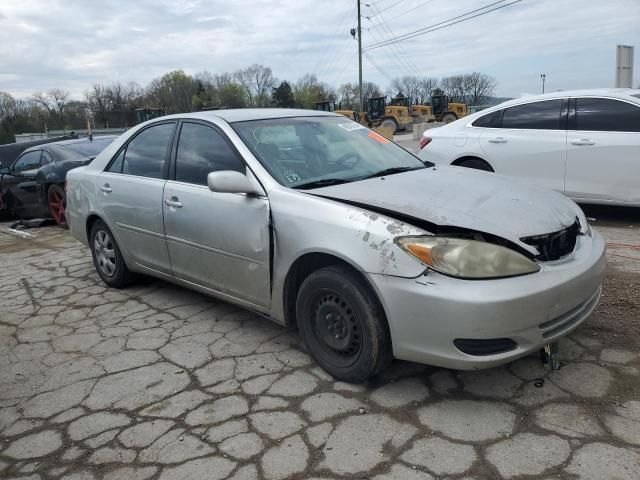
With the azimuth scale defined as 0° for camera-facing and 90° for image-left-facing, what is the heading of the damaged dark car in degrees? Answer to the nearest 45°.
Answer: approximately 135°

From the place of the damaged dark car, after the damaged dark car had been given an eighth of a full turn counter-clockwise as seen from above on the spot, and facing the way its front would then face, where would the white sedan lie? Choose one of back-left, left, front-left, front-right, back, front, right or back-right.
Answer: back-left

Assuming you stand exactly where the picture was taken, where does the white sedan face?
facing to the right of the viewer

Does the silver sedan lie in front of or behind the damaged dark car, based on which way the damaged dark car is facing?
behind

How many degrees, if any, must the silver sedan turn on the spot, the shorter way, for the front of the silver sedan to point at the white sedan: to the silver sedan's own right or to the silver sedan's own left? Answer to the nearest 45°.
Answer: approximately 90° to the silver sedan's own left

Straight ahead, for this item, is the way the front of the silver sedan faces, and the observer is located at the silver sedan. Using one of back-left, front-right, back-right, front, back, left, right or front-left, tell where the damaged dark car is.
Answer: back

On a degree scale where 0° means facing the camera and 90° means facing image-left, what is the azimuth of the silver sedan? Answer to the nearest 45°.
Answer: approximately 315°
